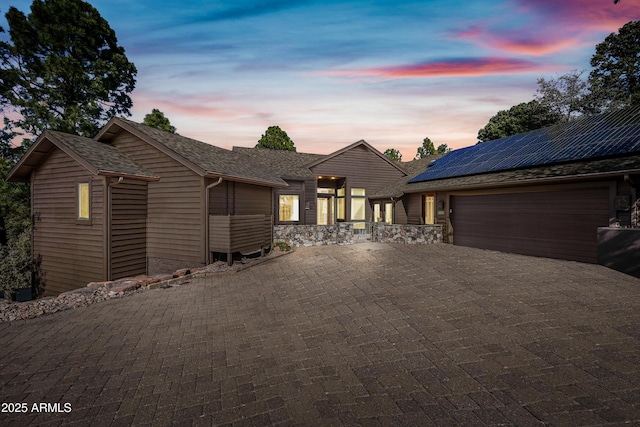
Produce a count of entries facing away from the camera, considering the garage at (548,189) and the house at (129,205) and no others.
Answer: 0

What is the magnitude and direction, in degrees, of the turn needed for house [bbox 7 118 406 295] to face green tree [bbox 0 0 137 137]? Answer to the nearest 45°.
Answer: approximately 135° to its right

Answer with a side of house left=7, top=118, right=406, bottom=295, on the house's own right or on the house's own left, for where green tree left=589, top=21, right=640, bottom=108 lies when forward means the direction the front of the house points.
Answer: on the house's own left

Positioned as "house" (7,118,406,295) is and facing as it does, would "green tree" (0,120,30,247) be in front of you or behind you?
behind

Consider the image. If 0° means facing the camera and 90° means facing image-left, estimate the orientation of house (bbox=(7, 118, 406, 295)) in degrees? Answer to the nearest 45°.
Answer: approximately 0°

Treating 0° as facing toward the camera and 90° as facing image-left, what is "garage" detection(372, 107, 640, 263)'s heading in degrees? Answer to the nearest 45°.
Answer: approximately 45°

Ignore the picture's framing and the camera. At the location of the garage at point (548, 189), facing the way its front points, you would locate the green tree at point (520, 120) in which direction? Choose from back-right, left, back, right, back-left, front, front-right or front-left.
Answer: back-right

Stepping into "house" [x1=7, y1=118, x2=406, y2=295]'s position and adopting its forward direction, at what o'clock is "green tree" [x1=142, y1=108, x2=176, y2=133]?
The green tree is roughly at 6 o'clock from the house.
